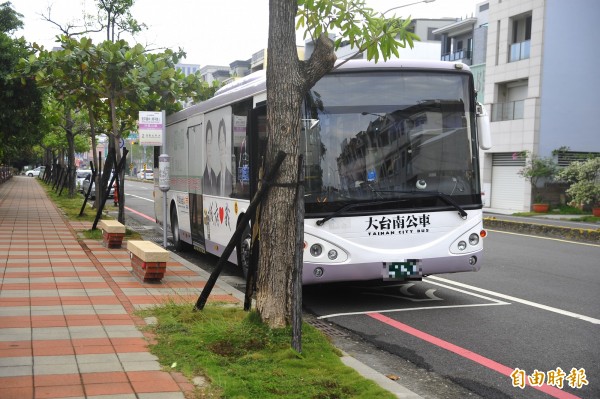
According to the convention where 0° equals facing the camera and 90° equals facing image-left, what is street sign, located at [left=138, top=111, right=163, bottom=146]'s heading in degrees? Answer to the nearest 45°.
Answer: approximately 0°

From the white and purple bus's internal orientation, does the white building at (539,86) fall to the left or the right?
on its left

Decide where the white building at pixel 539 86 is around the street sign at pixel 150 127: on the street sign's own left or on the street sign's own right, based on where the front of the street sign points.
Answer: on the street sign's own left

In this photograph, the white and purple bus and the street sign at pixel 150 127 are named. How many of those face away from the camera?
0

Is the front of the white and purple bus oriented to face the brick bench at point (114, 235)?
no

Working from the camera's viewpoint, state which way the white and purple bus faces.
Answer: facing the viewer and to the right of the viewer

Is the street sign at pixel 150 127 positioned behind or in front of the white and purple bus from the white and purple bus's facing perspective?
behind
